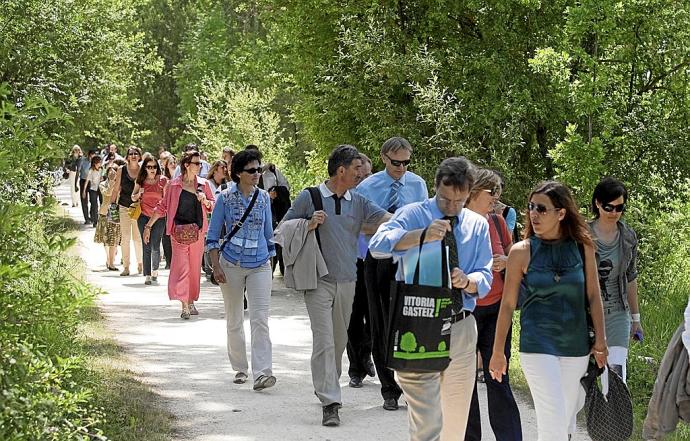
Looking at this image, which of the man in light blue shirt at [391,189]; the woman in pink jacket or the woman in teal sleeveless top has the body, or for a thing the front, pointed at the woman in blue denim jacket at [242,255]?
the woman in pink jacket

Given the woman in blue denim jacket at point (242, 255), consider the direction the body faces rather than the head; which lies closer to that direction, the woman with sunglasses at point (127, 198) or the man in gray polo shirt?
the man in gray polo shirt

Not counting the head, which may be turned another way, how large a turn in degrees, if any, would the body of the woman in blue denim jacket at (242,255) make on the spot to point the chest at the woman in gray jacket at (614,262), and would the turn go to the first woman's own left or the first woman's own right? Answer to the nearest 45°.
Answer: approximately 45° to the first woman's own left

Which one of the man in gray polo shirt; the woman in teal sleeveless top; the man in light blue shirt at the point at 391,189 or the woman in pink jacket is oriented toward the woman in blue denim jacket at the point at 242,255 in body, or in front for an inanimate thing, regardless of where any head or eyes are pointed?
the woman in pink jacket

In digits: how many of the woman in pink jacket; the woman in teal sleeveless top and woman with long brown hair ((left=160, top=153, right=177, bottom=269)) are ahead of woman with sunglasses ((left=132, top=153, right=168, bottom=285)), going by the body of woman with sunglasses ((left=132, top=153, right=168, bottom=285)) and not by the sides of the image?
2

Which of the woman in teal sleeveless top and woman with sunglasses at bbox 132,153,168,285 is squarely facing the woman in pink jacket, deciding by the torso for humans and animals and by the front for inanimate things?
the woman with sunglasses

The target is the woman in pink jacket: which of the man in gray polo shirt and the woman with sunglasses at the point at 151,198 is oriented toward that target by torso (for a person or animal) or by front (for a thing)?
the woman with sunglasses
